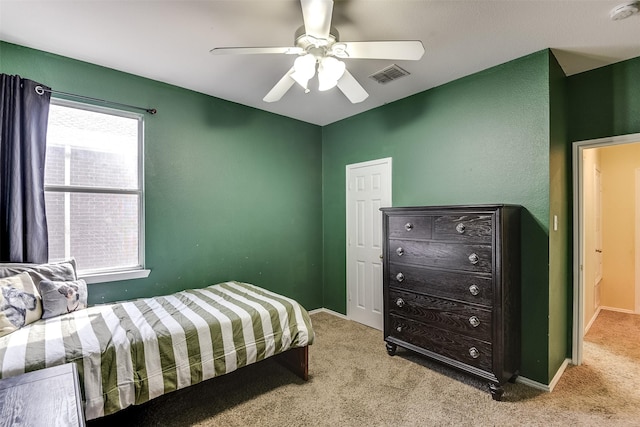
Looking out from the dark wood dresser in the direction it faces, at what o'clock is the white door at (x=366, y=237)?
The white door is roughly at 3 o'clock from the dark wood dresser.

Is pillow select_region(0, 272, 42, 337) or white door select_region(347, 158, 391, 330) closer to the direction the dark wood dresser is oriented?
the pillow

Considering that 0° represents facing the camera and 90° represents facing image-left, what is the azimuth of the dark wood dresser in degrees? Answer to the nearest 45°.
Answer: approximately 45°

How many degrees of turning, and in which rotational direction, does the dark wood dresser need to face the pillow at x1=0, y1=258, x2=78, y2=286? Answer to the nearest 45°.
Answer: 0° — it already faces it
